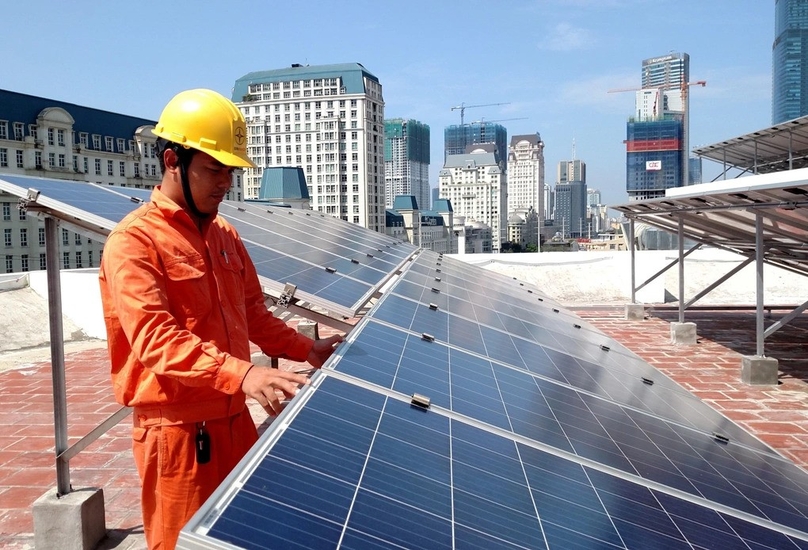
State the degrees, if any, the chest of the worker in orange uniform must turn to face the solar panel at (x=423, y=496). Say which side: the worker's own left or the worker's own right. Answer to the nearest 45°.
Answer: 0° — they already face it

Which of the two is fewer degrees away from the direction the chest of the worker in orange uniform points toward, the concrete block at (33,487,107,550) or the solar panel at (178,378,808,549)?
the solar panel

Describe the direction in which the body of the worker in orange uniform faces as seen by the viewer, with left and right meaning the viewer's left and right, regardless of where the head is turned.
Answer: facing the viewer and to the right of the viewer

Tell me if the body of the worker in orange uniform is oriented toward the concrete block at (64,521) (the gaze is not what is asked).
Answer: no
